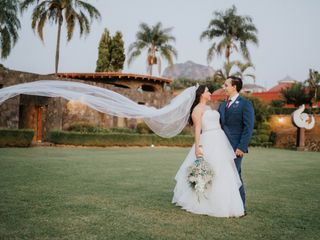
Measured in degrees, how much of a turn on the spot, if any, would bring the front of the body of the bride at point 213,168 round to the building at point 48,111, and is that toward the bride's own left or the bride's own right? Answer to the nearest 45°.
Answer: approximately 180°

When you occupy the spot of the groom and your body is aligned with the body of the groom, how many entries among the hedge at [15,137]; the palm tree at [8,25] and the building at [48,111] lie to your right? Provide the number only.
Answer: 3

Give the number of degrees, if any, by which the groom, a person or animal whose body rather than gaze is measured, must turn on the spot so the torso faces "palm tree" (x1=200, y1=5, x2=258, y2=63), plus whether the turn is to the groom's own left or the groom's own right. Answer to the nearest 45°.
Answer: approximately 135° to the groom's own right

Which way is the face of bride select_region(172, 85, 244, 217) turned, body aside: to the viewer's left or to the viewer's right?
to the viewer's right

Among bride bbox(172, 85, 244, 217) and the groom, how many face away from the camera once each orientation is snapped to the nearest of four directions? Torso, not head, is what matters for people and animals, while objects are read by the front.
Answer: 0

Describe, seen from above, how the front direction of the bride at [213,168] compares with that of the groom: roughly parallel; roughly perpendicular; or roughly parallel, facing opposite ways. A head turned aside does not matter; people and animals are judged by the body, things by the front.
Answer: roughly perpendicular

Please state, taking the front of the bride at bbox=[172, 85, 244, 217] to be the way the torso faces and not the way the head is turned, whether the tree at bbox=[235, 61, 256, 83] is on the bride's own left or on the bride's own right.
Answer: on the bride's own left

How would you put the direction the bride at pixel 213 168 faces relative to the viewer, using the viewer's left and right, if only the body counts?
facing the viewer and to the right of the viewer

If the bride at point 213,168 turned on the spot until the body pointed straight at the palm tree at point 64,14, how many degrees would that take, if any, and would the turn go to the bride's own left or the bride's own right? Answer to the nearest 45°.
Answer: approximately 180°

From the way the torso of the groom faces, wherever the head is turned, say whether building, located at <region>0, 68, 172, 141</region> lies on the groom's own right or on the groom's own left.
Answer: on the groom's own right

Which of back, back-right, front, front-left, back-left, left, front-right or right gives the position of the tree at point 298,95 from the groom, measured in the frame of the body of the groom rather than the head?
back-right
